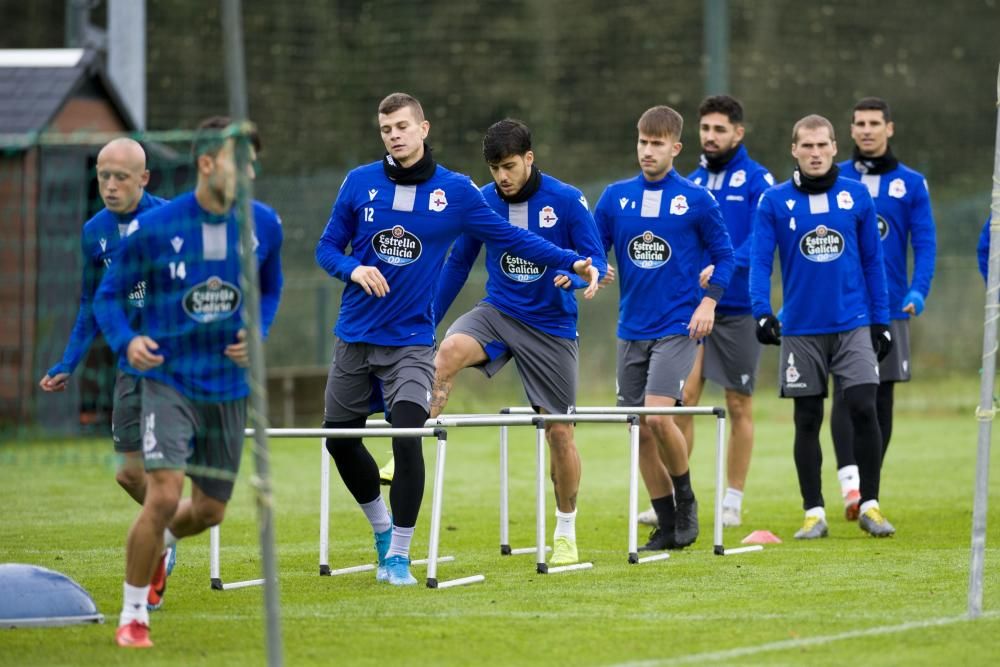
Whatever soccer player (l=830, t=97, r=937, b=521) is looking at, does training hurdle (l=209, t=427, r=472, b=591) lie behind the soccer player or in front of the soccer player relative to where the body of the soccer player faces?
in front

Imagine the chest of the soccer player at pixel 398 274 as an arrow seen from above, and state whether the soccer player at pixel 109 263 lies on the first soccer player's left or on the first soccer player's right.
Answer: on the first soccer player's right

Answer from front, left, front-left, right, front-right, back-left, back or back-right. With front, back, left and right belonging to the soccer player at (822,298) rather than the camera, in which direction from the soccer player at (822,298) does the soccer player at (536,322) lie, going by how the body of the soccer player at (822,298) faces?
front-right

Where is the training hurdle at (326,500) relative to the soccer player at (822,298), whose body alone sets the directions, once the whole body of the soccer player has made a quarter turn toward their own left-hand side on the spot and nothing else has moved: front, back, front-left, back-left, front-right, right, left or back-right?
back-right

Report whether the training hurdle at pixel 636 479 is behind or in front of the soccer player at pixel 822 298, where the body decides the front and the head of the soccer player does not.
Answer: in front

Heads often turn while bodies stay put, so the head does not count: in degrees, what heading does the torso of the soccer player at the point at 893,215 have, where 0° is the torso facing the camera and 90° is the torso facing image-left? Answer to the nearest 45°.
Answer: approximately 0°
